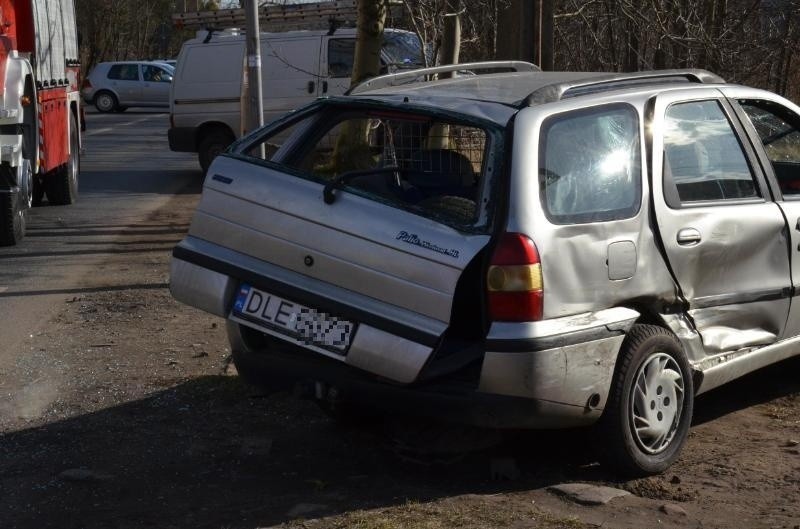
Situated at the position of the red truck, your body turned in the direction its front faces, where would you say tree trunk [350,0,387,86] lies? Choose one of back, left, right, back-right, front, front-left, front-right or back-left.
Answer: left

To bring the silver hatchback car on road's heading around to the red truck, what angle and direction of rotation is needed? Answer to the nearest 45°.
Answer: approximately 90° to its right

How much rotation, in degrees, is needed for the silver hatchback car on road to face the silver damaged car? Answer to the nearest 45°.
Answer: approximately 90° to its right

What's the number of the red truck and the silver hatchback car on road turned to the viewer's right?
1

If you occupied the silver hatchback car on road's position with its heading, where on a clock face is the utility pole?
The utility pole is roughly at 3 o'clock from the silver hatchback car on road.

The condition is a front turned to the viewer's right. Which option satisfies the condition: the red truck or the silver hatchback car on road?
the silver hatchback car on road

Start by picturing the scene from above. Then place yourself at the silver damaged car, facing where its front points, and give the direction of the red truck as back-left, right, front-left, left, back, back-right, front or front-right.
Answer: left

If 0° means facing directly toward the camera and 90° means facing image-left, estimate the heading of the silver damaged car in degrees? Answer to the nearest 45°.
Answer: approximately 225°

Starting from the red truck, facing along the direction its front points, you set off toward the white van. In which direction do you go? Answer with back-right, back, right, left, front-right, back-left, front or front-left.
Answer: back

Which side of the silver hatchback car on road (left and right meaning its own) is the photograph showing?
right

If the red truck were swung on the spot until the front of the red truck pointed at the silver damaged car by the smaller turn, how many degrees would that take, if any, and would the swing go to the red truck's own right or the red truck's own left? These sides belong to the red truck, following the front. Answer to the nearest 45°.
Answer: approximately 45° to the red truck's own left

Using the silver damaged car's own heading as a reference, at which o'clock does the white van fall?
The white van is roughly at 10 o'clock from the silver damaged car.

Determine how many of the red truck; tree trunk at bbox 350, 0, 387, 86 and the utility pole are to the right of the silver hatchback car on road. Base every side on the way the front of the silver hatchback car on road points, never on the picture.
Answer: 3

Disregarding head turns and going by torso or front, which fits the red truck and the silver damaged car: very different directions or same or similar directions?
very different directions

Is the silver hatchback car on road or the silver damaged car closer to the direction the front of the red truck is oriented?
the silver damaged car
